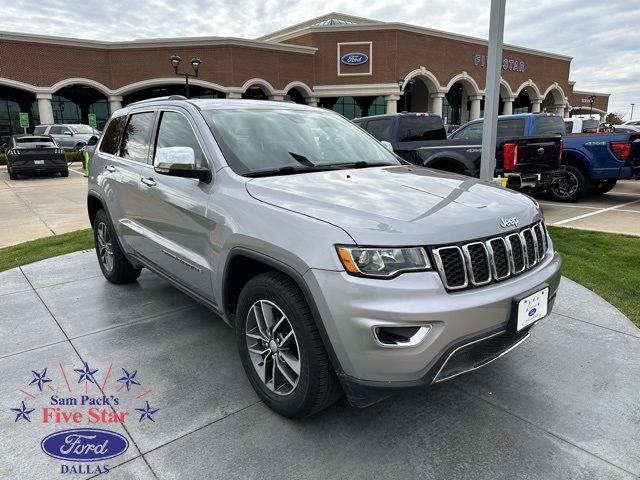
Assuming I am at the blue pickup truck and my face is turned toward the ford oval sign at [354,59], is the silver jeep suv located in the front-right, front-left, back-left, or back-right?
back-left

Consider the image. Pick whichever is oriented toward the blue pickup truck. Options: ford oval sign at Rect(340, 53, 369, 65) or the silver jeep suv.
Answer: the ford oval sign

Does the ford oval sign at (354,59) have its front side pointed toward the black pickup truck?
yes

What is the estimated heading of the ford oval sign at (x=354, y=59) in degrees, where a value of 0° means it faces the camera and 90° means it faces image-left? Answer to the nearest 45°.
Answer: approximately 0°

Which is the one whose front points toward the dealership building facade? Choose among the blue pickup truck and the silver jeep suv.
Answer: the blue pickup truck

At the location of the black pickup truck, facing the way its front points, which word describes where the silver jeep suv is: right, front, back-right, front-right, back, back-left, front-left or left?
back-left

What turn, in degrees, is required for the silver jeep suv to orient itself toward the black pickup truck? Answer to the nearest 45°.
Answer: approximately 135° to its left

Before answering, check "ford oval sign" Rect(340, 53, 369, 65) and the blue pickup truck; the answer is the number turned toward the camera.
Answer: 1

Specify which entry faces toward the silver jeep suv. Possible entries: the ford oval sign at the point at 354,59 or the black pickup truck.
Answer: the ford oval sign

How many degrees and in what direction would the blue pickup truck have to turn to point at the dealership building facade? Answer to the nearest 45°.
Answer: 0° — it already faces it

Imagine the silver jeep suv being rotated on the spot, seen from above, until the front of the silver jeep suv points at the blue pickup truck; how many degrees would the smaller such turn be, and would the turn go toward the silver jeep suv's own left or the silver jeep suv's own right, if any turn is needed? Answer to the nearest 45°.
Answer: approximately 90° to the silver jeep suv's own left

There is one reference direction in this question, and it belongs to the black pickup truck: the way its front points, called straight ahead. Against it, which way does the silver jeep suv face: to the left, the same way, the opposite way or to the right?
the opposite way
